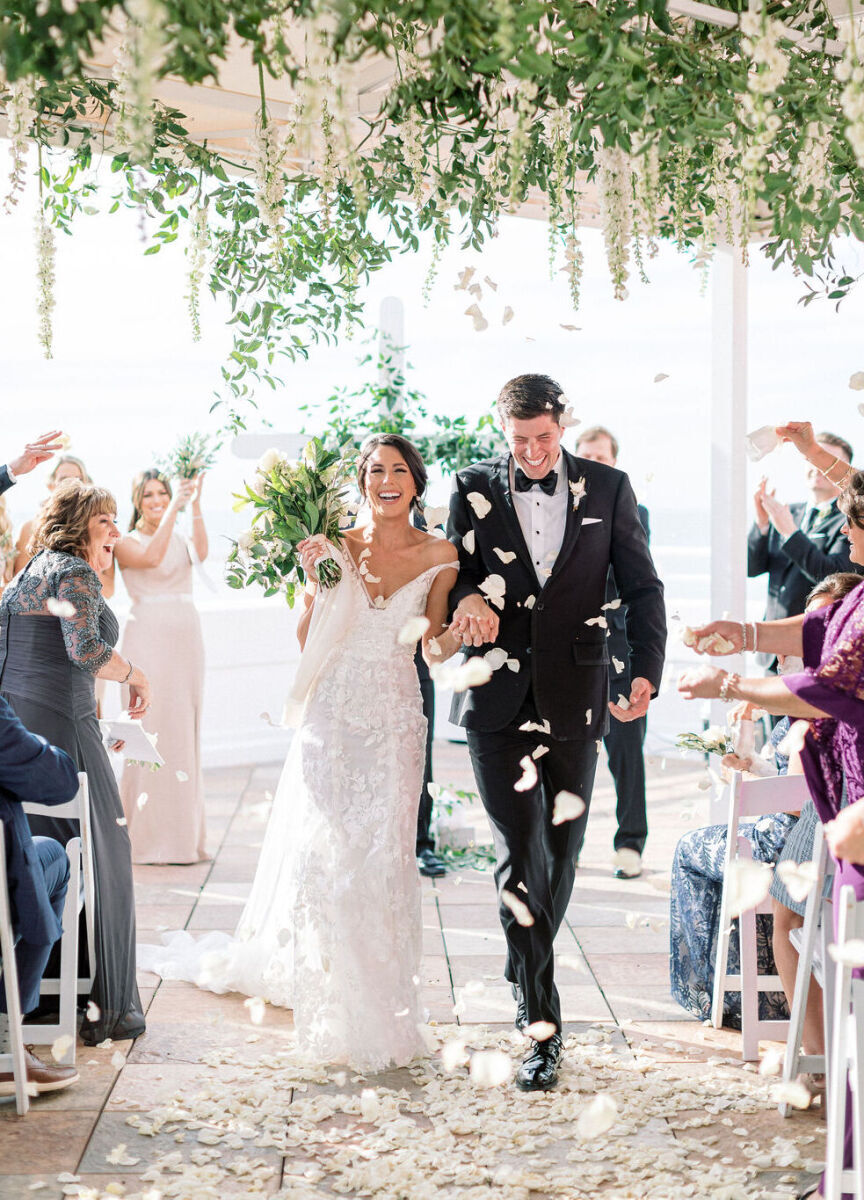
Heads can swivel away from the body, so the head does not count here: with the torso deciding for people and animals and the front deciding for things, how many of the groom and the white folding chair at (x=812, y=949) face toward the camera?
1

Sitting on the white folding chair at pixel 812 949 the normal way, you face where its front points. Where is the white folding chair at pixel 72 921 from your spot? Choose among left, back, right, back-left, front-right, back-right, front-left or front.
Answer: front-left

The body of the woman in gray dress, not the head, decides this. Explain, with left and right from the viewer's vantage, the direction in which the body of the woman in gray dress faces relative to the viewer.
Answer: facing to the right of the viewer

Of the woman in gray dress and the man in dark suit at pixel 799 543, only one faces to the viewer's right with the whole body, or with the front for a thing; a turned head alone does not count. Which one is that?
the woman in gray dress

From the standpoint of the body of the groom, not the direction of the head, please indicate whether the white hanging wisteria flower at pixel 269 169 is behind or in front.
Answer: in front

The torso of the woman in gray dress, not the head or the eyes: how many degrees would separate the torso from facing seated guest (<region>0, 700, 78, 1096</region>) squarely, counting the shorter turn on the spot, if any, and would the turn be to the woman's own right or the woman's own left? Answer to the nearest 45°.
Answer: approximately 90° to the woman's own right

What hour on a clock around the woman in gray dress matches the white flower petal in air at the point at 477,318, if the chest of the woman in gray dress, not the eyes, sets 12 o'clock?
The white flower petal in air is roughly at 1 o'clock from the woman in gray dress.

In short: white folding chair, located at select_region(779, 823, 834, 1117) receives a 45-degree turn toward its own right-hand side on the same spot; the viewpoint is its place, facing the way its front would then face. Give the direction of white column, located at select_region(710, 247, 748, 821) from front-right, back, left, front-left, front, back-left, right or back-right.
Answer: front

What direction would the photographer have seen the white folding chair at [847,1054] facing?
facing away from the viewer and to the left of the viewer

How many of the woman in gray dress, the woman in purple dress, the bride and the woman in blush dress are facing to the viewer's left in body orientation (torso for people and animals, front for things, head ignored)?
1
